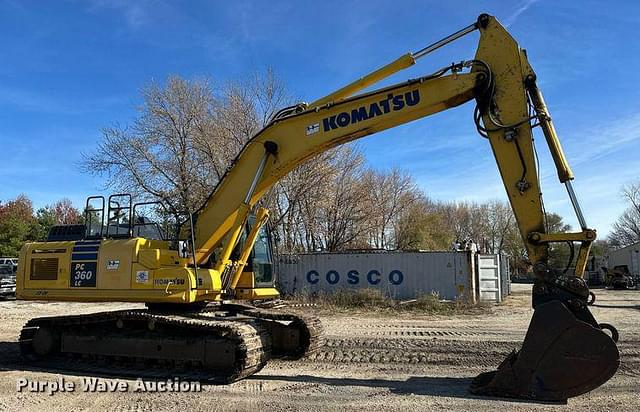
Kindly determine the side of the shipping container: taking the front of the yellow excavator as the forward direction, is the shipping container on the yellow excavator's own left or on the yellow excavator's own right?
on the yellow excavator's own left

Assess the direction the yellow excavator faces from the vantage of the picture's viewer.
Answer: facing the viewer and to the right of the viewer

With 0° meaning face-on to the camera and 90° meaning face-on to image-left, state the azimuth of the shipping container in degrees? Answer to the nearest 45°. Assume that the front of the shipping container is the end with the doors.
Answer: approximately 315°

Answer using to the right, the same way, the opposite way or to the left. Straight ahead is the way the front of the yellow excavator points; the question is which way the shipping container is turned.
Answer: the same way

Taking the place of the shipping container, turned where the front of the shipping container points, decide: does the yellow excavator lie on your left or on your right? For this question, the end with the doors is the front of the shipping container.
on your right

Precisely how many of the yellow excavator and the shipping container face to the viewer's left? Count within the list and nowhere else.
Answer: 0
